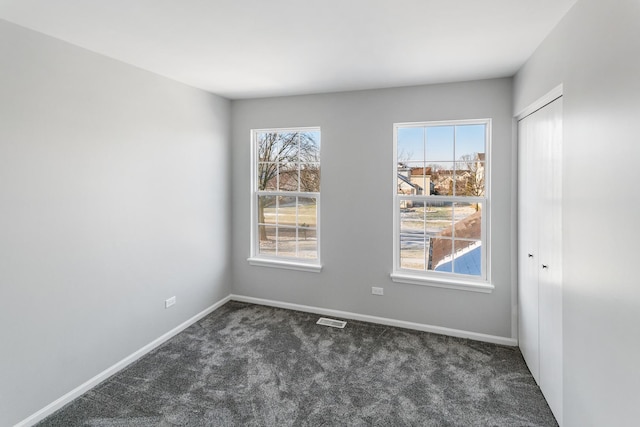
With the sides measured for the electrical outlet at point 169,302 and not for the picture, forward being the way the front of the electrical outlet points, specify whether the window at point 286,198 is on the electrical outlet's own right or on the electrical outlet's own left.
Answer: on the electrical outlet's own left

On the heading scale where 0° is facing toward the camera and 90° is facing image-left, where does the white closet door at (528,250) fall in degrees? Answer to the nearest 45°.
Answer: approximately 90°

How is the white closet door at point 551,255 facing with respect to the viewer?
to the viewer's left

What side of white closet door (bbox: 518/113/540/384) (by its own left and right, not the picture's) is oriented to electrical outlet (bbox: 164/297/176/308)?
front

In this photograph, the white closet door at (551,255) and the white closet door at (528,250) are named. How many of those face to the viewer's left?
2

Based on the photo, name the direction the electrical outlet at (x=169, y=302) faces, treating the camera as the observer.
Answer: facing the viewer and to the right of the viewer

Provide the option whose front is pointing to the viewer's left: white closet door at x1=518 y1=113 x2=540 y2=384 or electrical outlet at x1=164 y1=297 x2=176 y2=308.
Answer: the white closet door

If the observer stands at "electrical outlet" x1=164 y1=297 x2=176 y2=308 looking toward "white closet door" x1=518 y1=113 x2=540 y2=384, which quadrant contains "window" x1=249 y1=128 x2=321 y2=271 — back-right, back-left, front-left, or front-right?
front-left

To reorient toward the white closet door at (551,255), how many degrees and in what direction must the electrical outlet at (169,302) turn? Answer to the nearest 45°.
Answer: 0° — it already faces it

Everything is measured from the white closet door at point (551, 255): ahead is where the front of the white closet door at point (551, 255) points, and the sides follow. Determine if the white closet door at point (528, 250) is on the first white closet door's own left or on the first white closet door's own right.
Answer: on the first white closet door's own right

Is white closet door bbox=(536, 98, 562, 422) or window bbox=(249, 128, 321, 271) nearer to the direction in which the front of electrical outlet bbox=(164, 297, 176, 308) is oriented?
the white closet door

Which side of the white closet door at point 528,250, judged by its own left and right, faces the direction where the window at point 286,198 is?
front

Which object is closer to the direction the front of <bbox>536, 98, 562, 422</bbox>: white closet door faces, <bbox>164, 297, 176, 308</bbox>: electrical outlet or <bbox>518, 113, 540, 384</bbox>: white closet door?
the electrical outlet

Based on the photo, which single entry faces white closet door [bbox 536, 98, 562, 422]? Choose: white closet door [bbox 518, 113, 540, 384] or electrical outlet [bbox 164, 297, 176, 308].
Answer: the electrical outlet

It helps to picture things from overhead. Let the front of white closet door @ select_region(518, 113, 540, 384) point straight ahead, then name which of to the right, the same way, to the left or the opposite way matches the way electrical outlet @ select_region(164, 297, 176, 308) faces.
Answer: the opposite way

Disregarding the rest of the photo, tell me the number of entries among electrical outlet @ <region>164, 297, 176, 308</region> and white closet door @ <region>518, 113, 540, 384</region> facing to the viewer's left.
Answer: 1

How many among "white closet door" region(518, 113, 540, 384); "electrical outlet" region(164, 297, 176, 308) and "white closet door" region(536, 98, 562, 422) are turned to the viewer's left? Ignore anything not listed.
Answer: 2

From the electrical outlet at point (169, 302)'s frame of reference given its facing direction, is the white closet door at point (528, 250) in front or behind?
in front
